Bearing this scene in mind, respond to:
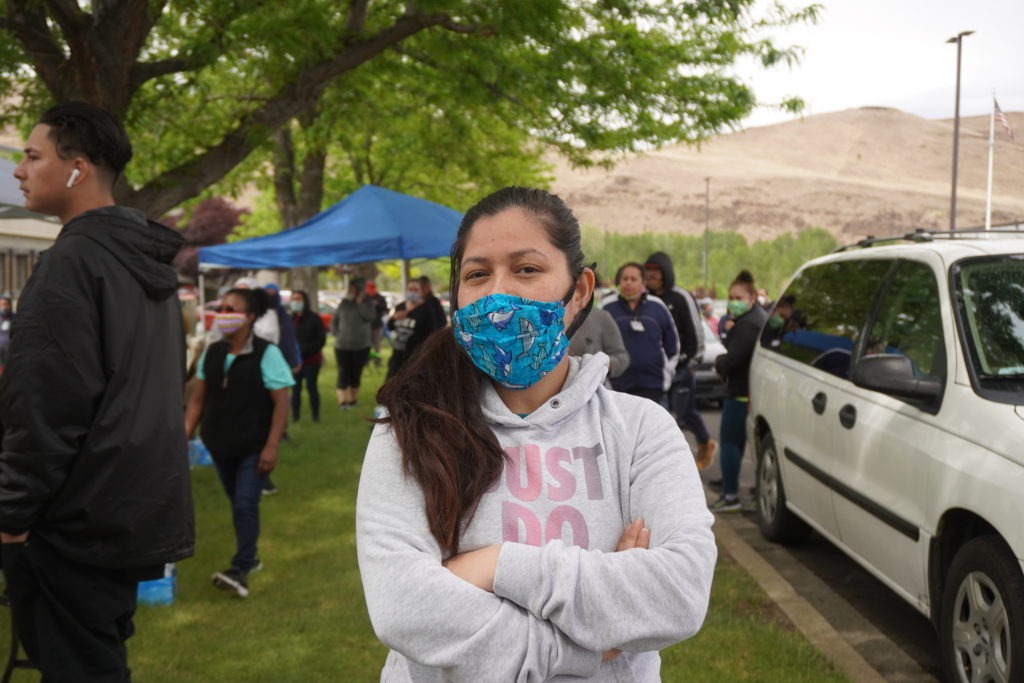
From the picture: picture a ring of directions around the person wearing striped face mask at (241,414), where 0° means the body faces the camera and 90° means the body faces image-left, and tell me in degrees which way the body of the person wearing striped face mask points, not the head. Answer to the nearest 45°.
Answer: approximately 45°

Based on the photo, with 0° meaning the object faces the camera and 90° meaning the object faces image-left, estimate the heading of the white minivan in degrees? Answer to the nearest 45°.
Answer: approximately 315°

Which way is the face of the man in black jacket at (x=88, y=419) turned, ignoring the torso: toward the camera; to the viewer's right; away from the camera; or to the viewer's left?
to the viewer's left

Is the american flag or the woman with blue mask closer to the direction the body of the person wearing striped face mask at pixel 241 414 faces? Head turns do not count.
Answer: the woman with blue mask

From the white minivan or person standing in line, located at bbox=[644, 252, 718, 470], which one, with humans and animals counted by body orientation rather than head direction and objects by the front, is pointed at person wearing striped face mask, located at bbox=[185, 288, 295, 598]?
the person standing in line

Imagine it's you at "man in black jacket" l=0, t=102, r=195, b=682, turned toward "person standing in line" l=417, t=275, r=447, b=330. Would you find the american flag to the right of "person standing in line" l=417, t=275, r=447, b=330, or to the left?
right

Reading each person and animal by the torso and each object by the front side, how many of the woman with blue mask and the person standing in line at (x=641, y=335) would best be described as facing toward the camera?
2

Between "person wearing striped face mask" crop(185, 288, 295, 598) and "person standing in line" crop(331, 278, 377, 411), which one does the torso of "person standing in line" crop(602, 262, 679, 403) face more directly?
the person wearing striped face mask
